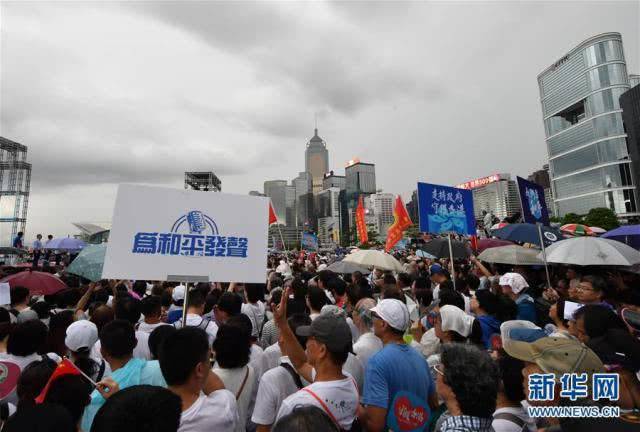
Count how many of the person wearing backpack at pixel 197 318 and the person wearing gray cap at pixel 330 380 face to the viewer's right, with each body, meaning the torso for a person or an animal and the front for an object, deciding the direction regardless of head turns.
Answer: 0

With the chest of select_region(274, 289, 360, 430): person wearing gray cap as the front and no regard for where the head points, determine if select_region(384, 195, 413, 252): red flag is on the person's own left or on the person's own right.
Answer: on the person's own right

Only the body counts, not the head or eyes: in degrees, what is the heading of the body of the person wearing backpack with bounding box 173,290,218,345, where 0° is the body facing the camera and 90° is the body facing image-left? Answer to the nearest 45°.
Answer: approximately 180°

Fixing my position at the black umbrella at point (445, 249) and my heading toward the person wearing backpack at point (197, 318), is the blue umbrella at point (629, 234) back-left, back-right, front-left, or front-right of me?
back-left

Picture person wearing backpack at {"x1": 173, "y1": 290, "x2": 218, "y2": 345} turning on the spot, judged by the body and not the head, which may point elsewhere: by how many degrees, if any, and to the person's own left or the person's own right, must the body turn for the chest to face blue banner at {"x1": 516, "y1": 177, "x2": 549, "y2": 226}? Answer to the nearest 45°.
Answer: approximately 90° to the person's own right

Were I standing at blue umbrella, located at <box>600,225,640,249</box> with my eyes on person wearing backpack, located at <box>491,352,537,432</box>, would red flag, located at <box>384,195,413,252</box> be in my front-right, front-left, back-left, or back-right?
back-right

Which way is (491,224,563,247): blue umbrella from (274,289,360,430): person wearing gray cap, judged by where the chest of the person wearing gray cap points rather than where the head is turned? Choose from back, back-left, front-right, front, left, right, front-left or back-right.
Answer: right

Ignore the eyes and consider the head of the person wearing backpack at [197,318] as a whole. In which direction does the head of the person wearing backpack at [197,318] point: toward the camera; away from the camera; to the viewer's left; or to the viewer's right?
away from the camera

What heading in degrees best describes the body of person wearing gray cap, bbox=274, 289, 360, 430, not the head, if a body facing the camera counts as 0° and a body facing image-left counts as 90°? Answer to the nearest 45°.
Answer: approximately 135°

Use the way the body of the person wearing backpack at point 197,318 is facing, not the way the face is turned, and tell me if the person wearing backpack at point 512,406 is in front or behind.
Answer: behind

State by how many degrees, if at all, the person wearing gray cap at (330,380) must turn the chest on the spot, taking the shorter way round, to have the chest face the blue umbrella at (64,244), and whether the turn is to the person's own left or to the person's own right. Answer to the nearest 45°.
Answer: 0° — they already face it

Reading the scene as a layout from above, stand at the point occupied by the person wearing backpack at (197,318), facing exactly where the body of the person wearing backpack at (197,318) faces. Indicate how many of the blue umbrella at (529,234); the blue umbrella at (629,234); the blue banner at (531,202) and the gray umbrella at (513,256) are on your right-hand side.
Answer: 4

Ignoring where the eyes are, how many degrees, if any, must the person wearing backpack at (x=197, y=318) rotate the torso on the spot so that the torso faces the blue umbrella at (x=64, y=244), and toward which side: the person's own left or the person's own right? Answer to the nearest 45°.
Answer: approximately 45° to the person's own left

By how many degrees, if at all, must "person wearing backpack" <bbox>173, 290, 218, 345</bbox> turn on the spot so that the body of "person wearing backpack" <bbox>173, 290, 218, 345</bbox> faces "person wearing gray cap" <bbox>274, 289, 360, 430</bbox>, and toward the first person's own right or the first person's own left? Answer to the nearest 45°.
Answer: approximately 180°

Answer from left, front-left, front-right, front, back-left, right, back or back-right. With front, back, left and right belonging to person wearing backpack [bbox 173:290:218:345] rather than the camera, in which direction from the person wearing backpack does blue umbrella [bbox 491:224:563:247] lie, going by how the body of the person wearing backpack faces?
right
